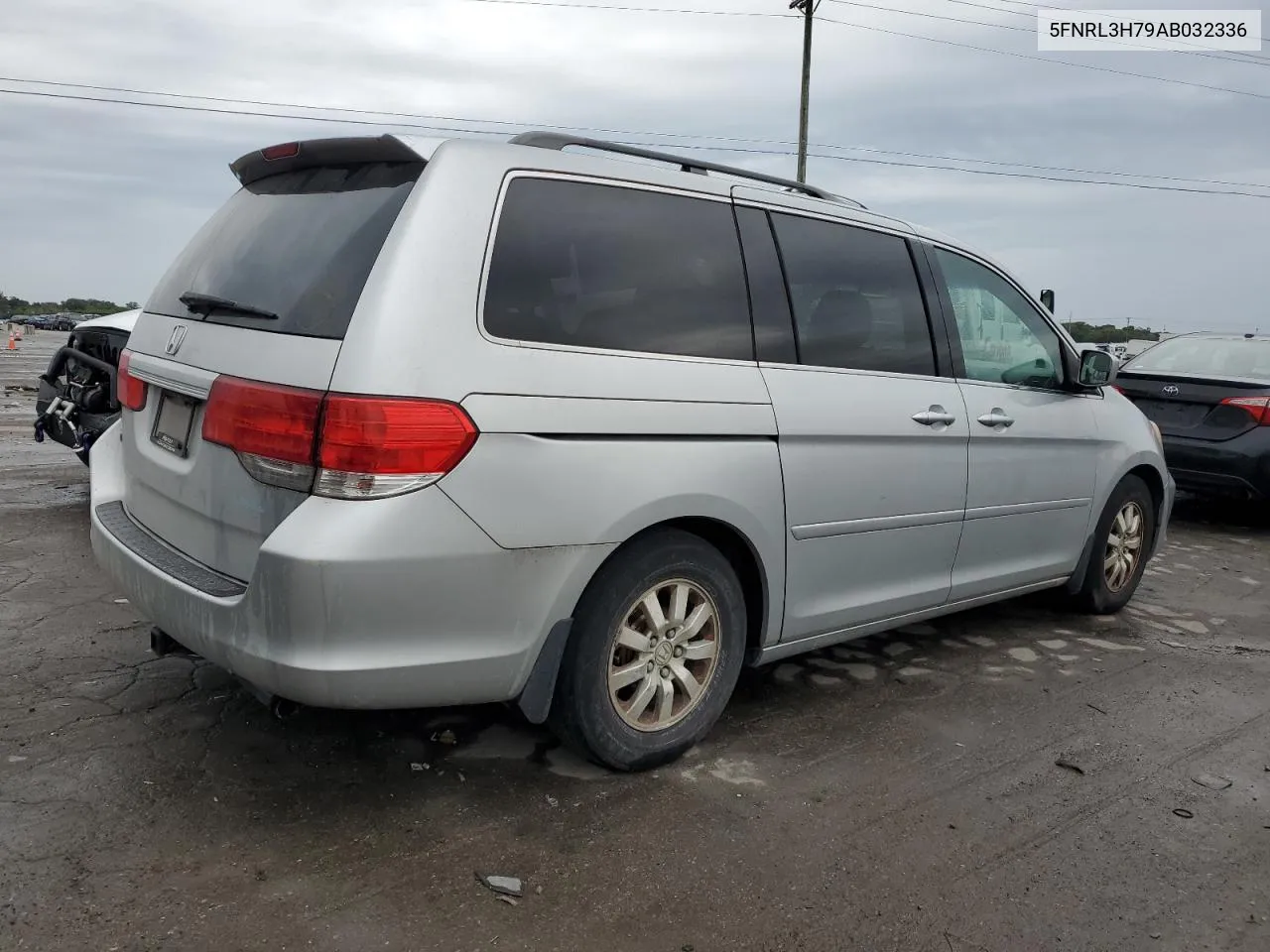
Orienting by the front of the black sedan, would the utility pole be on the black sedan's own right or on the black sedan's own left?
on the black sedan's own left

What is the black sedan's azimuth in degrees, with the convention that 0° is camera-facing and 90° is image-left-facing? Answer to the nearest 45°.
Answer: approximately 225°

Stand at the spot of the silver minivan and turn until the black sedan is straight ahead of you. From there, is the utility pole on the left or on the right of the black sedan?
left

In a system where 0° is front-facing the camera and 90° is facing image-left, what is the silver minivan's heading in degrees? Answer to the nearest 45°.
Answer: approximately 225°

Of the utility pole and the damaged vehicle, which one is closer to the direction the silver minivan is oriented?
the utility pole

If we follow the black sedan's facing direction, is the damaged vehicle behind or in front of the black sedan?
behind

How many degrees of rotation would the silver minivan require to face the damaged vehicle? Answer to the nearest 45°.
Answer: approximately 90° to its left

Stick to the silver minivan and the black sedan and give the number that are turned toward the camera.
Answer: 0

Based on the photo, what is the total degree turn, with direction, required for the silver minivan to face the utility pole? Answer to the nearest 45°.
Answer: approximately 45° to its left

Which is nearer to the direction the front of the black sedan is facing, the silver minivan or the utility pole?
the utility pole

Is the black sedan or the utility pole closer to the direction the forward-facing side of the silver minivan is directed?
the black sedan

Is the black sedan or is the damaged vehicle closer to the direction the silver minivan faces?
the black sedan
